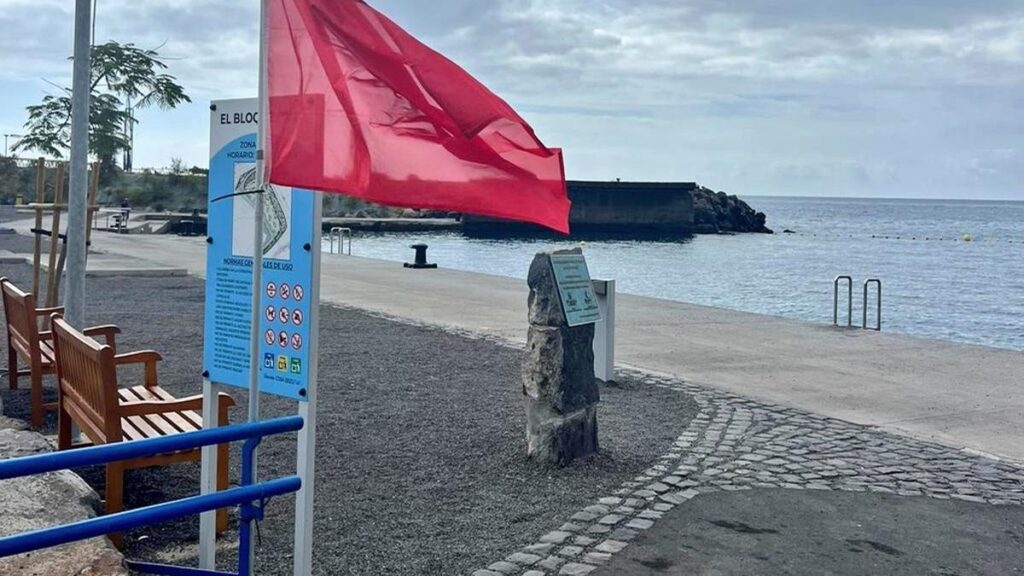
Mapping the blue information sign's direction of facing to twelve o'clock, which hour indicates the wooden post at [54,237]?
The wooden post is roughly at 4 o'clock from the blue information sign.

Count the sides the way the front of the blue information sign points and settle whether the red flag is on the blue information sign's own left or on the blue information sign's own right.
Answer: on the blue information sign's own left

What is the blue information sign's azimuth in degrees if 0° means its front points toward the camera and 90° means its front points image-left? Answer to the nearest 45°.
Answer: approximately 45°

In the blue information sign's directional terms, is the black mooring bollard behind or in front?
behind

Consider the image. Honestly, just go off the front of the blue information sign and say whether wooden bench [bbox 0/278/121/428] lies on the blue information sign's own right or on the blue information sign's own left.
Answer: on the blue information sign's own right

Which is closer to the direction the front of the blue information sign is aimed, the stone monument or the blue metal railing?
the blue metal railing
